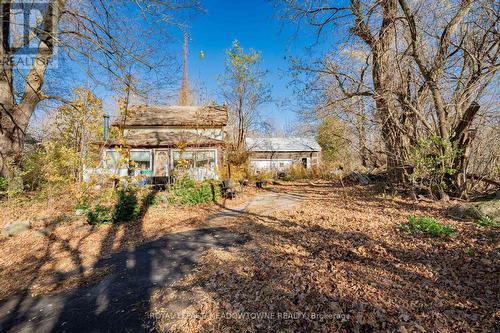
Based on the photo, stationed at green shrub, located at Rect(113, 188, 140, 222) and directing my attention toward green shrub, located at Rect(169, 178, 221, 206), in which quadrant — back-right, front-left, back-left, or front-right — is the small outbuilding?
front-left

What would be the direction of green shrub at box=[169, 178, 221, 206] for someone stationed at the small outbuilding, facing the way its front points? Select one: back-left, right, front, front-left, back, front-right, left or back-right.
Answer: front

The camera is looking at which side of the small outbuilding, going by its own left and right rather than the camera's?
front

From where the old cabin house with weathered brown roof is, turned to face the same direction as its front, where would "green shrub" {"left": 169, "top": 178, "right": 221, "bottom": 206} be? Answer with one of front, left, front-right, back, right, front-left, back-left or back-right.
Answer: front

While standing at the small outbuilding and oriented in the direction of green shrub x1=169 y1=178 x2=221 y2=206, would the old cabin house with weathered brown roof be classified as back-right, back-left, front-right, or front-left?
front-right

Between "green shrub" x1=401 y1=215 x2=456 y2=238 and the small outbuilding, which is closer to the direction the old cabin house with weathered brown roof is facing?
the green shrub

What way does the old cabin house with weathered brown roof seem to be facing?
toward the camera

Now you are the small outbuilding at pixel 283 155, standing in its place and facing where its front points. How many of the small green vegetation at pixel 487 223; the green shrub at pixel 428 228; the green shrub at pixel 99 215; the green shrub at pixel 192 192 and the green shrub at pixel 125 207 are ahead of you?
5

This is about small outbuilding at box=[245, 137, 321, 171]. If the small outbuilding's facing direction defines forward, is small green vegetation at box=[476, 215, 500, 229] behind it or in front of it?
in front

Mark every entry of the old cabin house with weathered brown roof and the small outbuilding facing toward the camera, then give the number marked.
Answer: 2

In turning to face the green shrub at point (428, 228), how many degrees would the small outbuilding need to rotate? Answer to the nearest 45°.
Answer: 0° — it already faces it

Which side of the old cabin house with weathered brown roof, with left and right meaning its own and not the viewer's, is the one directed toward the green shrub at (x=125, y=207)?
front

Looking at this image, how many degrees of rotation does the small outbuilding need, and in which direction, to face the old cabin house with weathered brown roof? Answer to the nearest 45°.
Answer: approximately 45° to its right
